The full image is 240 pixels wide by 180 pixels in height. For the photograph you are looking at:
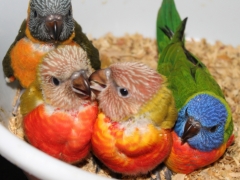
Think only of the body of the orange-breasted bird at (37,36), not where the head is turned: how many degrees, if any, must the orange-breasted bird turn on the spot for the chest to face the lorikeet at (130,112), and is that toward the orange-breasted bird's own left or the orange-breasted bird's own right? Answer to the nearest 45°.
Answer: approximately 45° to the orange-breasted bird's own left

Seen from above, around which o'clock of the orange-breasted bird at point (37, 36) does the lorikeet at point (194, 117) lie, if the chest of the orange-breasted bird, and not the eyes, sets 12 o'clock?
The lorikeet is roughly at 10 o'clock from the orange-breasted bird.

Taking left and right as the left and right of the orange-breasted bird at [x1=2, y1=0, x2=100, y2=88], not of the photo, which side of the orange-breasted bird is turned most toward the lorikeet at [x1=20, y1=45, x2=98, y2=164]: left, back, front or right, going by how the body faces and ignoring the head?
front

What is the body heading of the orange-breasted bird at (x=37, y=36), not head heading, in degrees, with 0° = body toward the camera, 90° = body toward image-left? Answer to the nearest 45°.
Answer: approximately 0°

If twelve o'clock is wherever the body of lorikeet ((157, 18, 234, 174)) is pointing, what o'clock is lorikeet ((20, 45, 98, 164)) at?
lorikeet ((20, 45, 98, 164)) is roughly at 2 o'clock from lorikeet ((157, 18, 234, 174)).

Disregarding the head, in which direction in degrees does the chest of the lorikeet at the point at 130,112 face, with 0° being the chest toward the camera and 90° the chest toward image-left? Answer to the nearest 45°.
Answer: approximately 45°

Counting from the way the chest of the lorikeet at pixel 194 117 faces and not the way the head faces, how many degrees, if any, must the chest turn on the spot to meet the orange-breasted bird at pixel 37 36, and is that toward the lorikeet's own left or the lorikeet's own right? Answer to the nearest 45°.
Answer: approximately 90° to the lorikeet's own right
